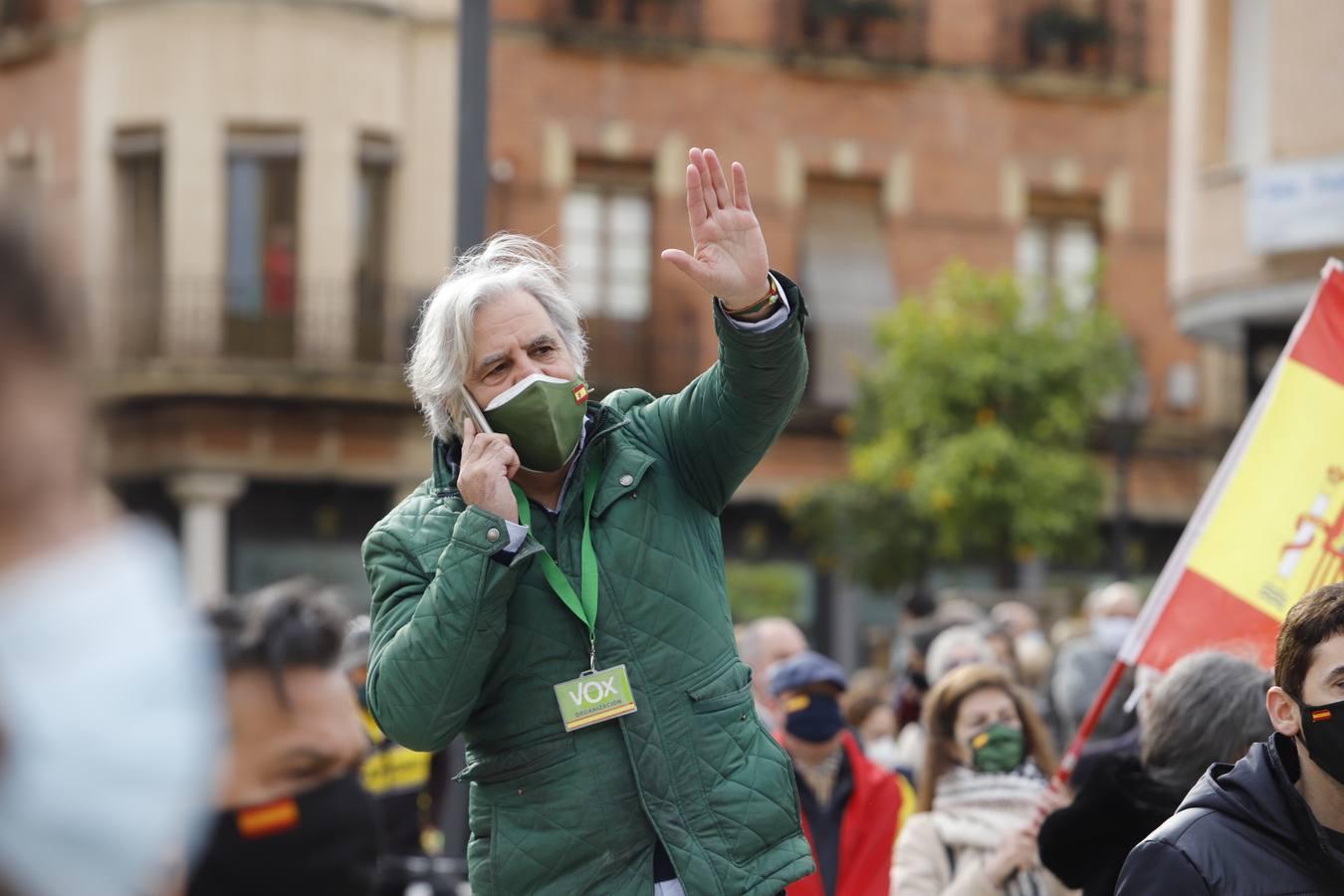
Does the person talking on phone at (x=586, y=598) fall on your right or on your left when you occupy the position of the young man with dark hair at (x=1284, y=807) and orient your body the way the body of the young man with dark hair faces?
on your right

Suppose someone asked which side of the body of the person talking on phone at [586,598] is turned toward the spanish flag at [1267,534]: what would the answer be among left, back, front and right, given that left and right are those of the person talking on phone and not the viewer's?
left

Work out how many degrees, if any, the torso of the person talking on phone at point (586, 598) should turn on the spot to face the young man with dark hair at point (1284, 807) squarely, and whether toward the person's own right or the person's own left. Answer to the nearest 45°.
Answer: approximately 45° to the person's own left

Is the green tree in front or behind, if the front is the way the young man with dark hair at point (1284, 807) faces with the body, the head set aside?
behind
